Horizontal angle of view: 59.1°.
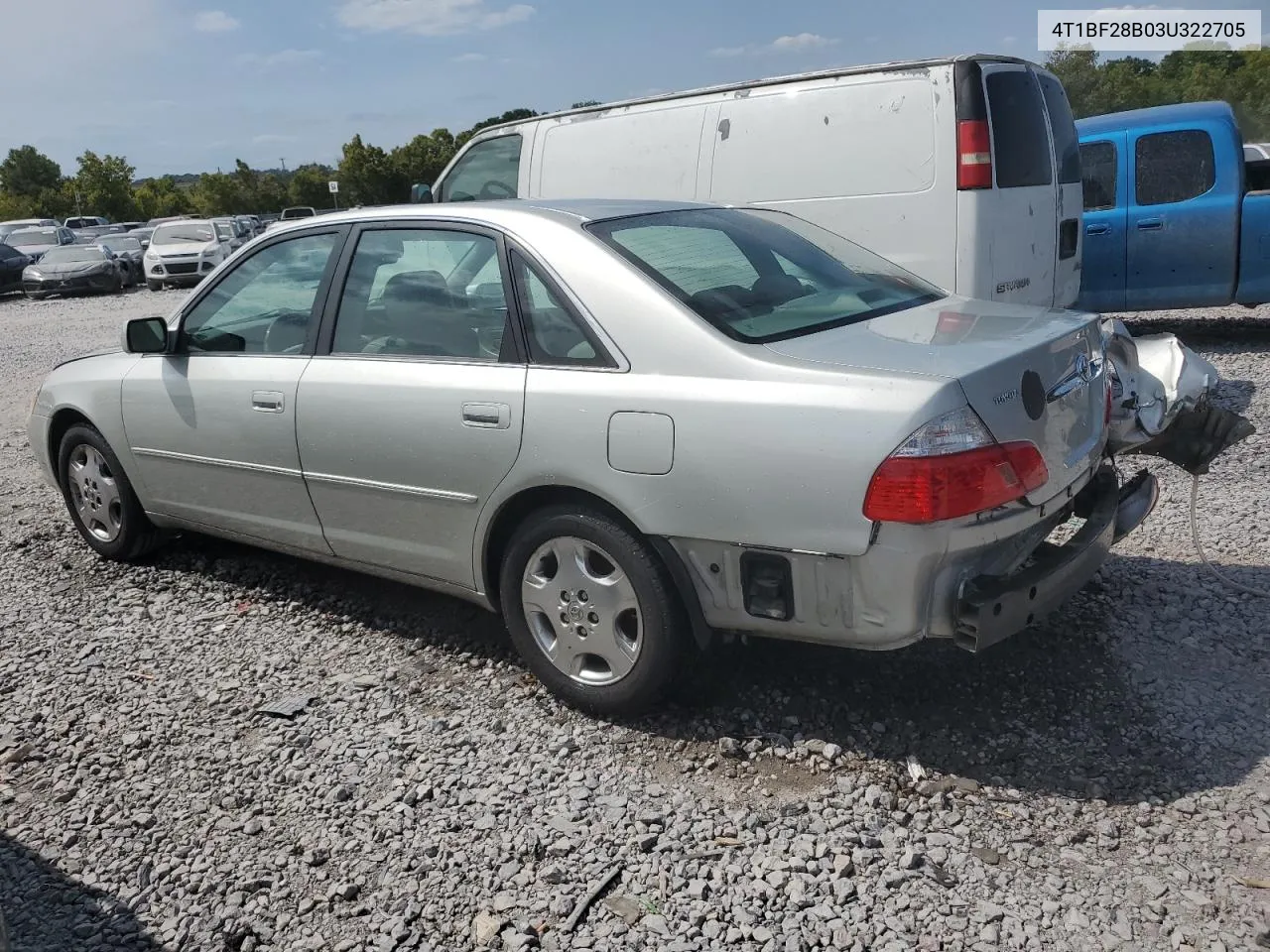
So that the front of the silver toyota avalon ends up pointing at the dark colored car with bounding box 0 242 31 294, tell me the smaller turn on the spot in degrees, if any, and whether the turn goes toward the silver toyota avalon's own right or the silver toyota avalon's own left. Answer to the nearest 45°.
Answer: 0° — it already faces it

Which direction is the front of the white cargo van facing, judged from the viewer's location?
facing away from the viewer and to the left of the viewer

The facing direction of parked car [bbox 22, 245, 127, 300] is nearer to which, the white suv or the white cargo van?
the white cargo van

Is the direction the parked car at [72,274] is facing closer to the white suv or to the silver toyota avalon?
the silver toyota avalon

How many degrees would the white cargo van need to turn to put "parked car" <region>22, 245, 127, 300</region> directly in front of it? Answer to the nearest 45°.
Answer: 0° — it already faces it

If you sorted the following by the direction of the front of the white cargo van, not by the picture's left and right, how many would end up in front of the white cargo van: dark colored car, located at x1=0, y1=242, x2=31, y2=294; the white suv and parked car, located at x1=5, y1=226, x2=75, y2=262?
3

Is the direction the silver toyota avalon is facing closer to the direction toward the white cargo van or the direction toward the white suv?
the white suv

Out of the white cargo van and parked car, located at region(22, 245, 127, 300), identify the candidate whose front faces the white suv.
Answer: the white cargo van

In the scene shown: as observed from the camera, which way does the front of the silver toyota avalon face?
facing away from the viewer and to the left of the viewer

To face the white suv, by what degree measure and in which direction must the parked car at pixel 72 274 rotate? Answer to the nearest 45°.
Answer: approximately 90° to its left

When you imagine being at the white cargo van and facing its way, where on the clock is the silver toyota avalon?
The silver toyota avalon is roughly at 8 o'clock from the white cargo van.

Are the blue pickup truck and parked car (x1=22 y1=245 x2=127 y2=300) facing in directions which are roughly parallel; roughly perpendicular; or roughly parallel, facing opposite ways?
roughly perpendicular
